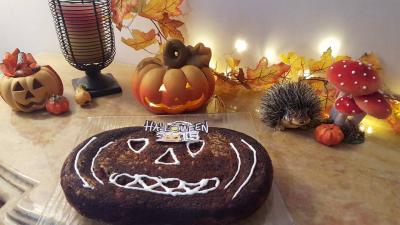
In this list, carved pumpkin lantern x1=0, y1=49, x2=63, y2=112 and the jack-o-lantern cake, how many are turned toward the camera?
2

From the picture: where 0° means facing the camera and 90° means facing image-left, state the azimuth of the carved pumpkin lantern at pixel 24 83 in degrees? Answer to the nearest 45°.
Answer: approximately 0°

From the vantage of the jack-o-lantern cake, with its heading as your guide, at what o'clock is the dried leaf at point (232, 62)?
The dried leaf is roughly at 7 o'clock from the jack-o-lantern cake.

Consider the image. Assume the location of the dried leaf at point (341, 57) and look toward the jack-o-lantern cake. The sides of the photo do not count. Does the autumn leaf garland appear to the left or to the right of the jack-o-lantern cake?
right

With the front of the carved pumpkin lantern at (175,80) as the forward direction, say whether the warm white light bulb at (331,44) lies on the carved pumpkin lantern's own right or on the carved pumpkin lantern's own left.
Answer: on the carved pumpkin lantern's own left

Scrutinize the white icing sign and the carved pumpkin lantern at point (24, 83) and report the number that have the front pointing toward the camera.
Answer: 2

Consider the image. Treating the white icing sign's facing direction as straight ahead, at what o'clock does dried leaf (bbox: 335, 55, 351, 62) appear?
The dried leaf is roughly at 8 o'clock from the white icing sign.
